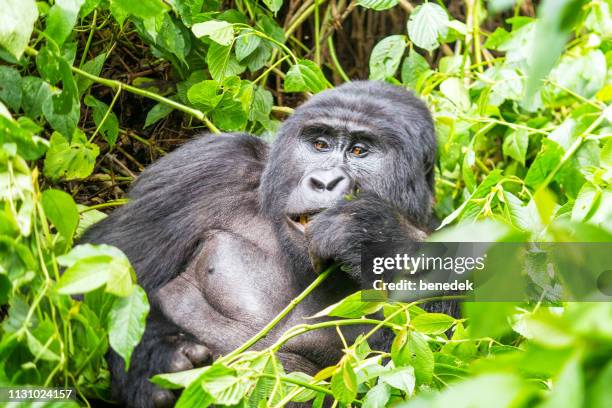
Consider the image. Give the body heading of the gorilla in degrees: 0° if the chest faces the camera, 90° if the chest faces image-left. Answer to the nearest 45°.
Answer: approximately 0°
